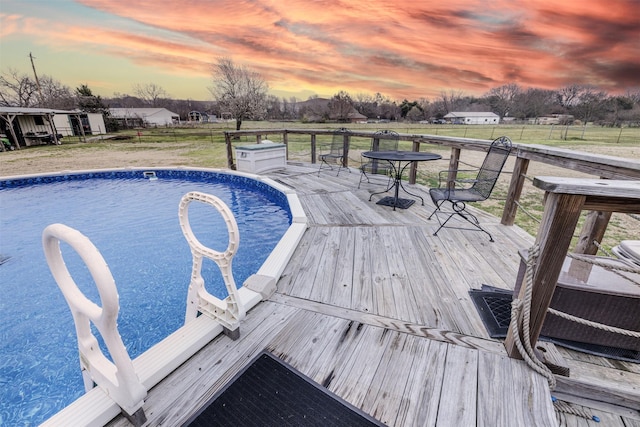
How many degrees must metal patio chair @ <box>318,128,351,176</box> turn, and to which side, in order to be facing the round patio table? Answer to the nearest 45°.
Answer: approximately 45° to its left

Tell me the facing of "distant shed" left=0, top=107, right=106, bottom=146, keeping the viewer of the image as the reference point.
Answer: facing the viewer and to the right of the viewer

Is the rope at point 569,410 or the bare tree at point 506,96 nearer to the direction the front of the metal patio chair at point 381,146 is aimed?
the rope

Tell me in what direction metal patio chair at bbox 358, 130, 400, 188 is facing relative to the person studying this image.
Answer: facing the viewer and to the left of the viewer
